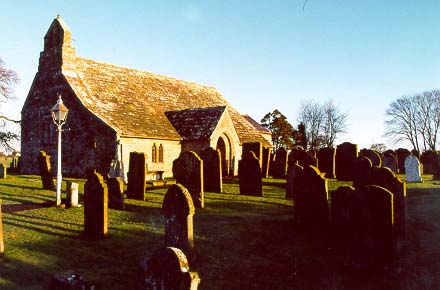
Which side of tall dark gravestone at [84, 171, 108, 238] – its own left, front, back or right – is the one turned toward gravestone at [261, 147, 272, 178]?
back

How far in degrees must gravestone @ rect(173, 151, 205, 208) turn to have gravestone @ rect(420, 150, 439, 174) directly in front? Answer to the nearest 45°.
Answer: approximately 180°

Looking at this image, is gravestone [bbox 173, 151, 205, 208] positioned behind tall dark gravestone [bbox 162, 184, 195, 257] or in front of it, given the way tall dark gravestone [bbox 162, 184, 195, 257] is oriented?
behind

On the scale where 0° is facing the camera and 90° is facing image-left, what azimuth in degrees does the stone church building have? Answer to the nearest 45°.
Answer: approximately 315°

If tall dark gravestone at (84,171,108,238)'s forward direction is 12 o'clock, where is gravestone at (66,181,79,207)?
The gravestone is roughly at 4 o'clock from the tall dark gravestone.

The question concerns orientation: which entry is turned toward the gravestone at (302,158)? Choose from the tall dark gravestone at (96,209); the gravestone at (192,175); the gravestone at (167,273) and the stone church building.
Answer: the stone church building

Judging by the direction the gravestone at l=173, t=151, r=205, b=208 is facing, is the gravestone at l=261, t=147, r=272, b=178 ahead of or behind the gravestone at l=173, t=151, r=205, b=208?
behind

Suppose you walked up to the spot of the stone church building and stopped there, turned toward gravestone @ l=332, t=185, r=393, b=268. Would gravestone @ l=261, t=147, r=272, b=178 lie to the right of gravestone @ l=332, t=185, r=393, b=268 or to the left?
left

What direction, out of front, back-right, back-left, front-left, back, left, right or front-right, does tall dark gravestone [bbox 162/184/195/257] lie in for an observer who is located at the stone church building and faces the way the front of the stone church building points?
front-right

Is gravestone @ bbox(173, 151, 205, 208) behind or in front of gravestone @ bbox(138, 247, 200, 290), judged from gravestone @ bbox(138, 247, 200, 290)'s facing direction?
behind

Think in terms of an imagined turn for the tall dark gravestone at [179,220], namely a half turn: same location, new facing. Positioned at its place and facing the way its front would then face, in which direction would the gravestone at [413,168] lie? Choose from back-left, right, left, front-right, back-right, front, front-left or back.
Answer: front
